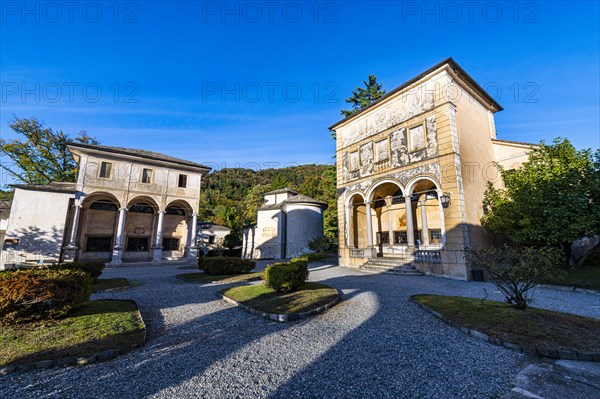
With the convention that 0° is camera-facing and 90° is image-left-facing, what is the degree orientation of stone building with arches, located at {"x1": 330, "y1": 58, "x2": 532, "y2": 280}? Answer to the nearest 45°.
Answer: approximately 45°

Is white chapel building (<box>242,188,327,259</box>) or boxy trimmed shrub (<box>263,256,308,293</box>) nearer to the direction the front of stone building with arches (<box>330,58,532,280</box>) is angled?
the boxy trimmed shrub

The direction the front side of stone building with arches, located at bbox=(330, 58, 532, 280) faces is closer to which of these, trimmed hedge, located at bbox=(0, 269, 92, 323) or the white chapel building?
the trimmed hedge

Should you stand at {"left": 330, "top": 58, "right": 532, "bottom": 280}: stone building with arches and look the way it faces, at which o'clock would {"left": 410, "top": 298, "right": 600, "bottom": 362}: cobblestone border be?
The cobblestone border is roughly at 10 o'clock from the stone building with arches.

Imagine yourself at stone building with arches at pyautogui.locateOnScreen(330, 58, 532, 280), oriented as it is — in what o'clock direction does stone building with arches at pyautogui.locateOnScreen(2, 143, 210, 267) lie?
stone building with arches at pyautogui.locateOnScreen(2, 143, 210, 267) is roughly at 1 o'clock from stone building with arches at pyautogui.locateOnScreen(330, 58, 532, 280).

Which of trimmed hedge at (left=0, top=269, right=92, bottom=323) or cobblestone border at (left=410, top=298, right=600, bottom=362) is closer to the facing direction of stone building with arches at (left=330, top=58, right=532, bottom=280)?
the trimmed hedge
